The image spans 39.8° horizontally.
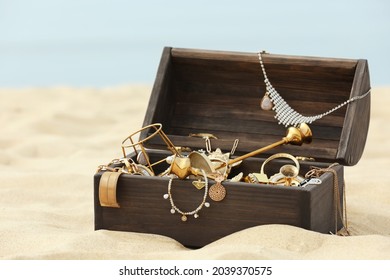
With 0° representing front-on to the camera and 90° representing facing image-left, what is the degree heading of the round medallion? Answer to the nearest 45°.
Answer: approximately 0°
